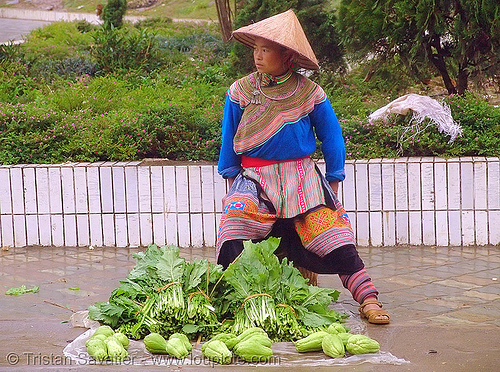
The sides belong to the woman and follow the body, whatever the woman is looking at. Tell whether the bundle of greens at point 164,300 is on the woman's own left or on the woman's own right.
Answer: on the woman's own right

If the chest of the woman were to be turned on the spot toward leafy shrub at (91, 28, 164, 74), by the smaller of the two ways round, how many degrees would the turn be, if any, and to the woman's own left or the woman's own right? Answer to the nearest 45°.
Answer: approximately 135° to the woman's own right

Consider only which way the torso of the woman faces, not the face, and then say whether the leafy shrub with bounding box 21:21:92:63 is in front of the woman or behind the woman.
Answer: behind

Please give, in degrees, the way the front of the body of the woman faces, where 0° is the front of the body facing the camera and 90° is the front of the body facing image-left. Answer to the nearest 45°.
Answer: approximately 0°

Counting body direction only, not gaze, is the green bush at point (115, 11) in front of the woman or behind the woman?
behind
